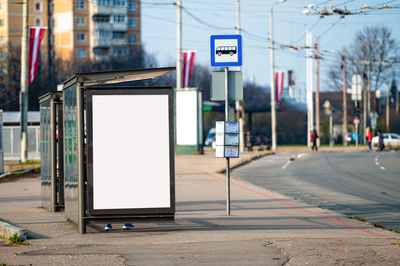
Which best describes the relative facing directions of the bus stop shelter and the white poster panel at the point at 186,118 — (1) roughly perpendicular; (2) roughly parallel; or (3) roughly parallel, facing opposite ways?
roughly perpendicular

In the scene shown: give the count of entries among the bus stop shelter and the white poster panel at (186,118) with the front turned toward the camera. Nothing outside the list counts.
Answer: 1

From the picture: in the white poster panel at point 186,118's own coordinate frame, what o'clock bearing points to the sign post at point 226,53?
The sign post is roughly at 12 o'clock from the white poster panel.

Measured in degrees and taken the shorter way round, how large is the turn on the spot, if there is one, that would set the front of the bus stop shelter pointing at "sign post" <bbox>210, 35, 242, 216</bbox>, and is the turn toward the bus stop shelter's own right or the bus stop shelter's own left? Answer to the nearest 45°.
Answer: approximately 45° to the bus stop shelter's own left

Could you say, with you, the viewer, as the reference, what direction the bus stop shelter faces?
facing to the right of the viewer

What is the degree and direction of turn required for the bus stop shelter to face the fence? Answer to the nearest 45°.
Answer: approximately 90° to its left

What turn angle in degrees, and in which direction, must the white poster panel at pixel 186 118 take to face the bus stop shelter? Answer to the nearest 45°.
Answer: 0° — it already faces it
